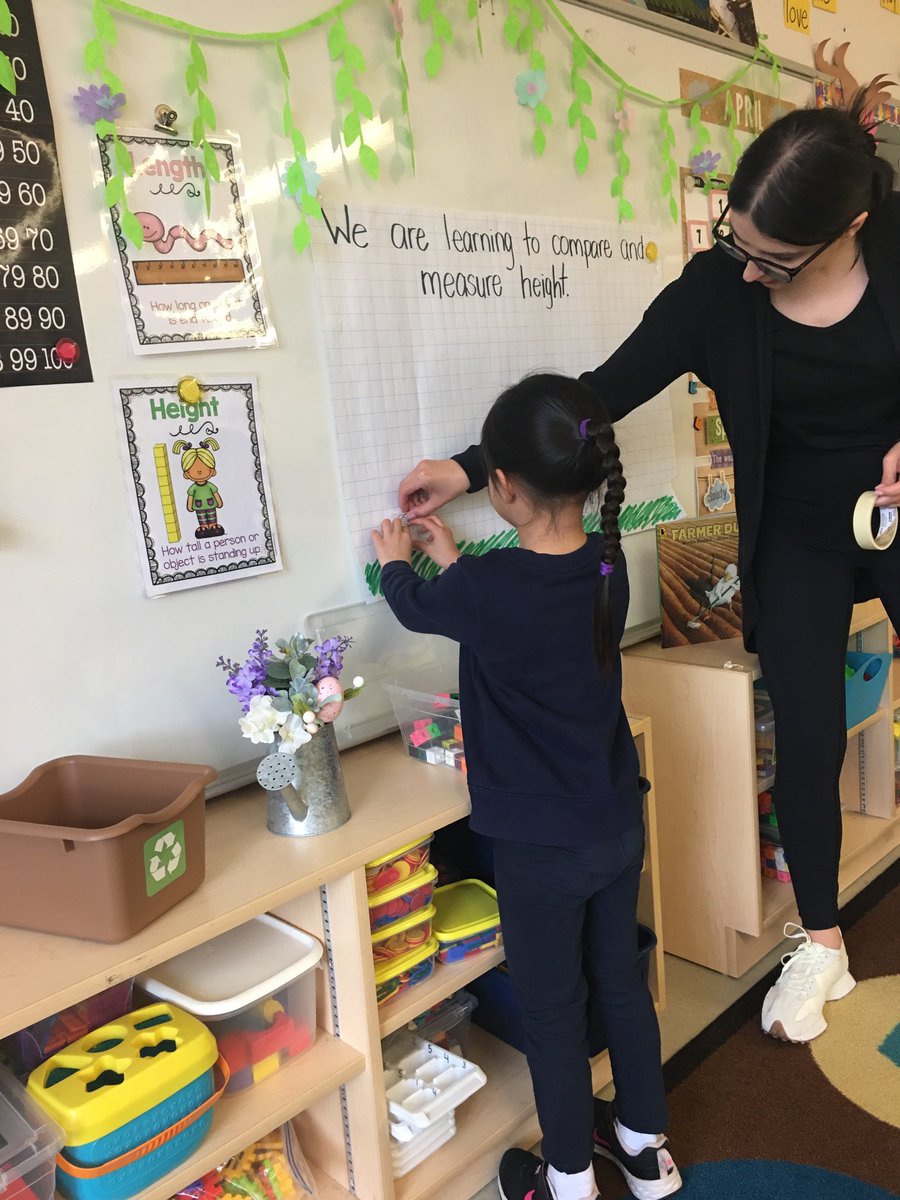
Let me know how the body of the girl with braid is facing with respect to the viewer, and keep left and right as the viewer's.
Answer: facing away from the viewer and to the left of the viewer

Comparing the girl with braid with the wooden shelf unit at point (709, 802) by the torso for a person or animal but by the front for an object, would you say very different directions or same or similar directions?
very different directions

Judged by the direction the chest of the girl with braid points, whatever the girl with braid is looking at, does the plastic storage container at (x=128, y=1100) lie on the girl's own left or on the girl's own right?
on the girl's own left

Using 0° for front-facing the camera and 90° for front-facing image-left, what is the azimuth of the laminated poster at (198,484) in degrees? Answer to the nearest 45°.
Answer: approximately 315°

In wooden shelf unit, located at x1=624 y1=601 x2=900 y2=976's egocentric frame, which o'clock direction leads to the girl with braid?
The girl with braid is roughly at 2 o'clock from the wooden shelf unit.

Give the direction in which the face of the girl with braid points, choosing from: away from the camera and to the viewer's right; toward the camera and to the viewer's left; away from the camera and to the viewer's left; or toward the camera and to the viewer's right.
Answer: away from the camera and to the viewer's left

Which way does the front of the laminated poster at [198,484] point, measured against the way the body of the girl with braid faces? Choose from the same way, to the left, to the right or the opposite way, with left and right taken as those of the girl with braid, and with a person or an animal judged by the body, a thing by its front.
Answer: the opposite way

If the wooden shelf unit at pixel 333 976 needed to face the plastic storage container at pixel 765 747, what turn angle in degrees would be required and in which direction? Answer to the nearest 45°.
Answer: approximately 90° to its left
